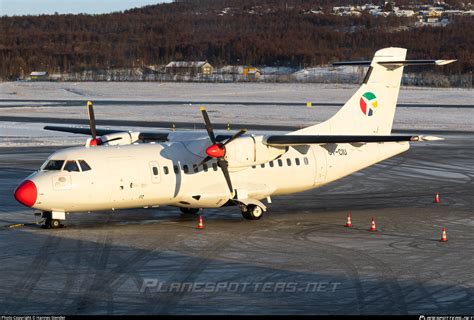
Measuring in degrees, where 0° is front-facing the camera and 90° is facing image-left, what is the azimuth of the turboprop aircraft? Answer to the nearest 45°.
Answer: approximately 45°
